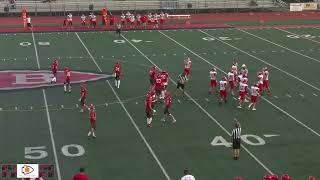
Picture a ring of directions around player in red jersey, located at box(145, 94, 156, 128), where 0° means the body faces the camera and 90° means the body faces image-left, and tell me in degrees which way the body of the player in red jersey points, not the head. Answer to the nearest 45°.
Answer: approximately 270°

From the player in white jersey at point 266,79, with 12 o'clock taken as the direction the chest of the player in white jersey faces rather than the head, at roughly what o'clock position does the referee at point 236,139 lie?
The referee is roughly at 9 o'clock from the player in white jersey.

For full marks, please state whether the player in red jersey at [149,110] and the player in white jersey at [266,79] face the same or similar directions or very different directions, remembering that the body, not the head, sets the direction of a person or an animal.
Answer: very different directions

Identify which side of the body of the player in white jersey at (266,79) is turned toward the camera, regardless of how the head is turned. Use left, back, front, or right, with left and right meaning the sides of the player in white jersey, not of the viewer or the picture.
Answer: left

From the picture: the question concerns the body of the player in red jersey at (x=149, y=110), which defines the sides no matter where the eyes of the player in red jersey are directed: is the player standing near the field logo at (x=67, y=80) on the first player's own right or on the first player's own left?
on the first player's own left
